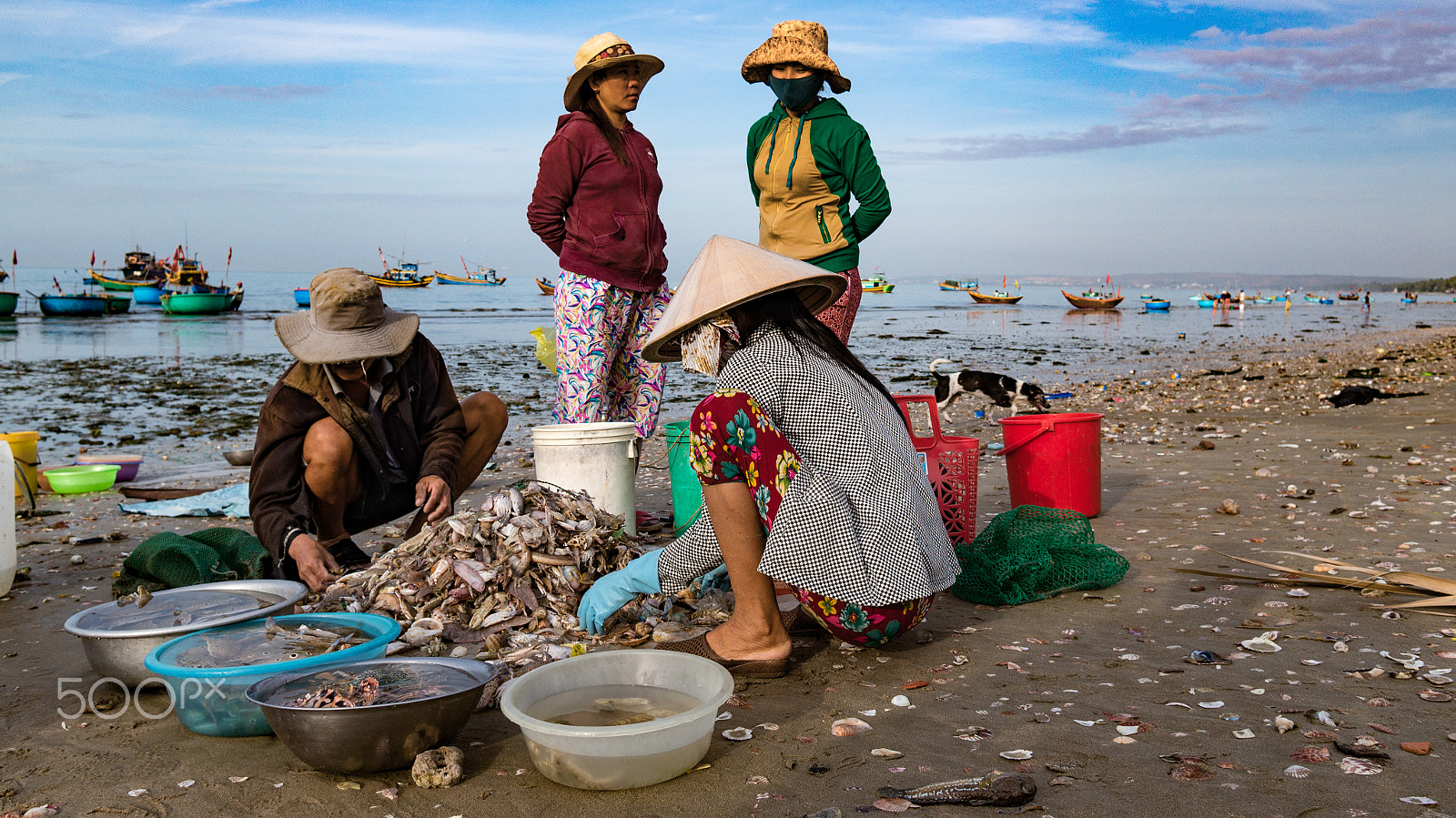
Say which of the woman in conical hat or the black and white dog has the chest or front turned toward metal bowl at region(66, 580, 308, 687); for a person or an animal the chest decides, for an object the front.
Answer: the woman in conical hat

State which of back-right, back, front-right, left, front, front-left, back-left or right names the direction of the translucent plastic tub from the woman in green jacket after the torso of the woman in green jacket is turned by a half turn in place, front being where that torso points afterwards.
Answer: back-right

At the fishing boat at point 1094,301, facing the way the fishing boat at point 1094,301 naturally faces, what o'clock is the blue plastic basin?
The blue plastic basin is roughly at 9 o'clock from the fishing boat.

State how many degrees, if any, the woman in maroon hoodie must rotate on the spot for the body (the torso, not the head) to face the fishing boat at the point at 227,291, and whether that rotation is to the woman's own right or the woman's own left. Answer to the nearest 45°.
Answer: approximately 135° to the woman's own left

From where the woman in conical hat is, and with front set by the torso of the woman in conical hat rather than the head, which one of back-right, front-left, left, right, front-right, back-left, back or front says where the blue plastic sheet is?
front-right

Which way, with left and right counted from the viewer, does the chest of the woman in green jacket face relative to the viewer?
facing the viewer and to the left of the viewer

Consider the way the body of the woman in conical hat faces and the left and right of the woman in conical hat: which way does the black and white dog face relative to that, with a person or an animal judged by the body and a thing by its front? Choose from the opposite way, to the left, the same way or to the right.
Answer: the opposite way

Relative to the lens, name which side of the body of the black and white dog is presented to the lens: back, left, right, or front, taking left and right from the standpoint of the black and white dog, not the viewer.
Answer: right

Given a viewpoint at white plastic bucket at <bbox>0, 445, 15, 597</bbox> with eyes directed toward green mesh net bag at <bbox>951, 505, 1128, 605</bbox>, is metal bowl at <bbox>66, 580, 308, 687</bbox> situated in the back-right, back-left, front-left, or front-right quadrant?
front-right

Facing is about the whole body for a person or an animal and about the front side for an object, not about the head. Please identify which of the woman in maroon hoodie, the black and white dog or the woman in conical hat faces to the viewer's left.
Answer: the woman in conical hat

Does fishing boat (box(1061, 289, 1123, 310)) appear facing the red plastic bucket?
no

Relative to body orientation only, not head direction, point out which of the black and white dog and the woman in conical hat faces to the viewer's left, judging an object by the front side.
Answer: the woman in conical hat

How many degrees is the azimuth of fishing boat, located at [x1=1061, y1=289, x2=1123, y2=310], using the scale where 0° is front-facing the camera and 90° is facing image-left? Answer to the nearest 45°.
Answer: approximately 90°

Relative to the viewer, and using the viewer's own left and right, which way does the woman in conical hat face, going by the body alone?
facing to the left of the viewer

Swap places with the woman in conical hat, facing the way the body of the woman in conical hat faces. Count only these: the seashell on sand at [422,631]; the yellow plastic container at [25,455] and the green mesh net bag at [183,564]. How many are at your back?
0

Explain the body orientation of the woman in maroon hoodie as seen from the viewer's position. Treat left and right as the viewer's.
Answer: facing the viewer and to the right of the viewer
